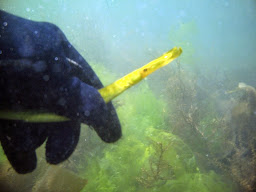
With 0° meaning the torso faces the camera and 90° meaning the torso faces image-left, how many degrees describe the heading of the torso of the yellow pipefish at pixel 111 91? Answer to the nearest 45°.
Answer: approximately 270°
